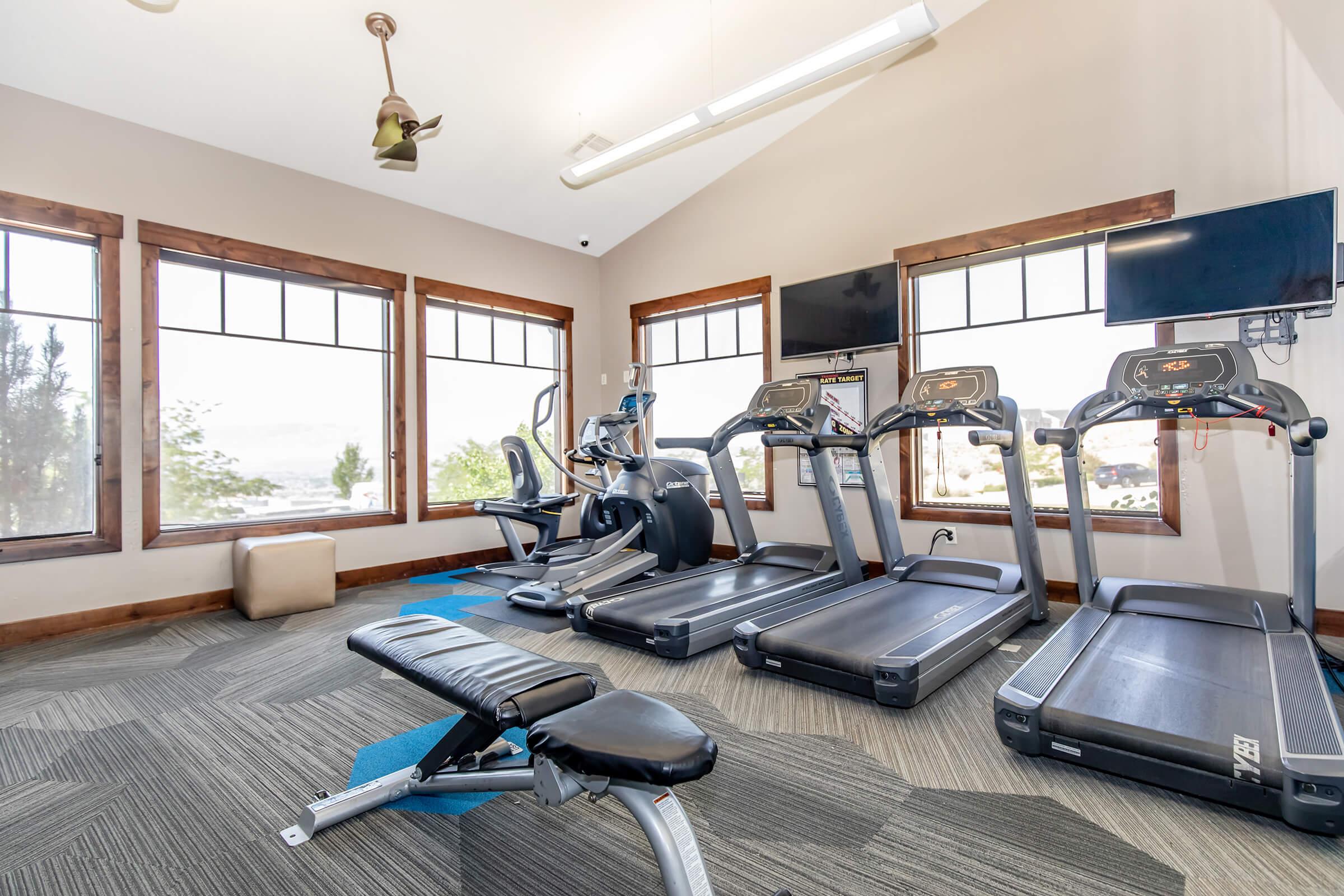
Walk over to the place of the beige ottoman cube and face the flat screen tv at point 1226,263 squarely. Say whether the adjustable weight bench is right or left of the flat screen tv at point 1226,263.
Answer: right

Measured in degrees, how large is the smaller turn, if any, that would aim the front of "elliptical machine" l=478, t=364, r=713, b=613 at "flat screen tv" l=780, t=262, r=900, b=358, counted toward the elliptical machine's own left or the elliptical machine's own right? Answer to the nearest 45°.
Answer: approximately 45° to the elliptical machine's own right

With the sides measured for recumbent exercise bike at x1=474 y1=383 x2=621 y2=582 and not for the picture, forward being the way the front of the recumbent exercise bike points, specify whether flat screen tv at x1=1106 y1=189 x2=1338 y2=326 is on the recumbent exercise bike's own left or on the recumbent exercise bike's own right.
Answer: on the recumbent exercise bike's own right

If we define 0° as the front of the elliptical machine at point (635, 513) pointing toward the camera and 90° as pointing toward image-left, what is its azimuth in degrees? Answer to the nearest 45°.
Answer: approximately 225°

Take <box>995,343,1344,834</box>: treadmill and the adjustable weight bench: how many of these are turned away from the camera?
1

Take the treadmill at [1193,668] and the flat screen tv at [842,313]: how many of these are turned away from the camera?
1

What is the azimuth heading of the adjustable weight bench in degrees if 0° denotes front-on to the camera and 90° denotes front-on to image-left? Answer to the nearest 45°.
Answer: approximately 315°

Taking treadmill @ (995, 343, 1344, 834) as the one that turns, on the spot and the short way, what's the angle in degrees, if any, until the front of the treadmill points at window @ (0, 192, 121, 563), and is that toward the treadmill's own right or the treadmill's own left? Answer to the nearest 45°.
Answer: approximately 135° to the treadmill's own left

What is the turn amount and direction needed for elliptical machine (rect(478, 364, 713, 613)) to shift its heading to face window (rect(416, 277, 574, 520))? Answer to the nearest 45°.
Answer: approximately 90° to its left

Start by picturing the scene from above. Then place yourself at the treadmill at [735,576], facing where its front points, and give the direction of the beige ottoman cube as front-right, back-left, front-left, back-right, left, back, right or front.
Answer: back-left

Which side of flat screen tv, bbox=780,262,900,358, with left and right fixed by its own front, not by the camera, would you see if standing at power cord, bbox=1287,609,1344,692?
left

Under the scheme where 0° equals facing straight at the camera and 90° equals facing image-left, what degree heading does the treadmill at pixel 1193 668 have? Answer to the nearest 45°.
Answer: approximately 180°
